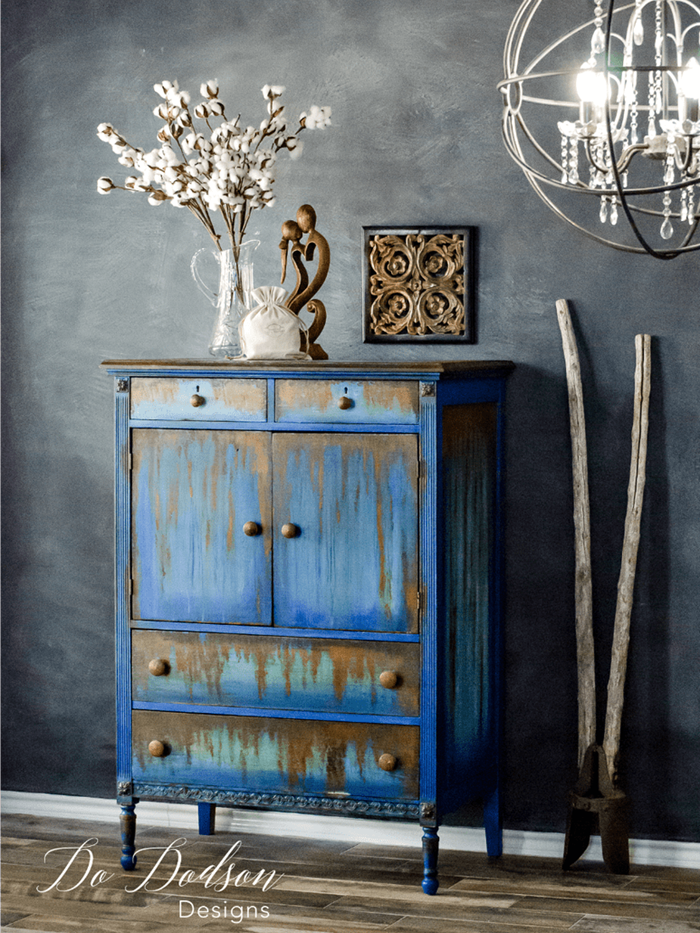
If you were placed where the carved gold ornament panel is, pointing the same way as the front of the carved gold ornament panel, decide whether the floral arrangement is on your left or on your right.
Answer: on your right

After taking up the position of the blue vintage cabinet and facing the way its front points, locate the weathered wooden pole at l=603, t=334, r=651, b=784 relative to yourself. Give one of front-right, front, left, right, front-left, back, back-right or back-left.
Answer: back-left

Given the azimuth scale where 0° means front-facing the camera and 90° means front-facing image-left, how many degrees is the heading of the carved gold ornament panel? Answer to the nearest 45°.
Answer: approximately 0°

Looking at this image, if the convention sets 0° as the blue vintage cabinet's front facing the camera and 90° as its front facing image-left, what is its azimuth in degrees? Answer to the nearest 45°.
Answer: approximately 45°

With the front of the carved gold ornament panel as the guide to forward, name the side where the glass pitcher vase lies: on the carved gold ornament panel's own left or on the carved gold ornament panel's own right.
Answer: on the carved gold ornament panel's own right

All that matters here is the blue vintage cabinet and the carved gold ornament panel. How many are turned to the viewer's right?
0
